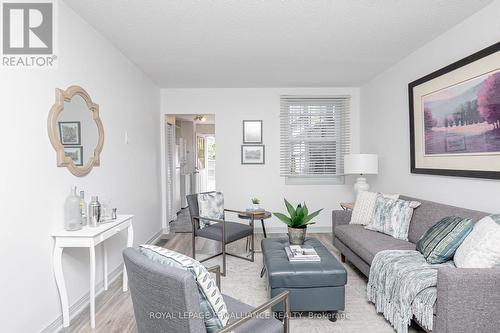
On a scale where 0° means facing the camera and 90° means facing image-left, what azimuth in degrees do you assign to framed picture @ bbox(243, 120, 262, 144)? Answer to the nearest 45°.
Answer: approximately 0°

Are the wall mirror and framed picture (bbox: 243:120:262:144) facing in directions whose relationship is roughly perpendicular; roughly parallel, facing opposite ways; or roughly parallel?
roughly perpendicular

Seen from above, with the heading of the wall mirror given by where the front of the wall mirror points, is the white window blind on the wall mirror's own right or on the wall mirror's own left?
on the wall mirror's own left

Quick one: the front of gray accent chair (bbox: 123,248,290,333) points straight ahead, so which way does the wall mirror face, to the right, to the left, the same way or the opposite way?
to the right

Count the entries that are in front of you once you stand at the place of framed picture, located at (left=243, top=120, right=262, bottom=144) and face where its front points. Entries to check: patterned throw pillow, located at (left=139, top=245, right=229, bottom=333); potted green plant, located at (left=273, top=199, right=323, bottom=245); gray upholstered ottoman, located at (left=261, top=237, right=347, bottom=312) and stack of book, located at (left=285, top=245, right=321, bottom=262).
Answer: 4

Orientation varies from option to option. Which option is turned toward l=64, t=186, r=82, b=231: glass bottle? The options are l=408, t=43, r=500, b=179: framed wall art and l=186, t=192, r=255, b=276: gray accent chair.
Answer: the framed wall art

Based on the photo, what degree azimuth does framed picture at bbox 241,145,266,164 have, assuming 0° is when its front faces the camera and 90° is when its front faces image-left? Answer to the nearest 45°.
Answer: approximately 0°

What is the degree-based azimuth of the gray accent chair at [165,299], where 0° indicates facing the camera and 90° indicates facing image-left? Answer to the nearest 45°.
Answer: approximately 225°

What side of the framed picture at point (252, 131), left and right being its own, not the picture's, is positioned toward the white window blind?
left

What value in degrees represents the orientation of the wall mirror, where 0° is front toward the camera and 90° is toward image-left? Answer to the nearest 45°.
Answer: approximately 315°

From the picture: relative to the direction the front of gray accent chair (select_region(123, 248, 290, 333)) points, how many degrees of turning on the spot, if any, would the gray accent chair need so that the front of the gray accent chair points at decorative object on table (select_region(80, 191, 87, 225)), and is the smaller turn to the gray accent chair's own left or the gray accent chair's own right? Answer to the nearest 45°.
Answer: approximately 90° to the gray accent chair's own left

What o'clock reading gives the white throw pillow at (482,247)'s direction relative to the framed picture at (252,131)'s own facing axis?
The white throw pillow is roughly at 11 o'clock from the framed picture.

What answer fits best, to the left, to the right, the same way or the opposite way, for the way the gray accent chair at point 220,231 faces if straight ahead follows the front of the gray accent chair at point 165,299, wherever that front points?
to the right

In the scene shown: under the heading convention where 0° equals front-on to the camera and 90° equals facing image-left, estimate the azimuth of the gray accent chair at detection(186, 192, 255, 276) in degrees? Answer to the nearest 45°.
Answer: approximately 315°

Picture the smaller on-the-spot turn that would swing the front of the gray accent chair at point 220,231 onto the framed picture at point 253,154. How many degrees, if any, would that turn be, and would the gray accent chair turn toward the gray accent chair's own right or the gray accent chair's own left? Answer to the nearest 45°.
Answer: approximately 90° to the gray accent chair's own left

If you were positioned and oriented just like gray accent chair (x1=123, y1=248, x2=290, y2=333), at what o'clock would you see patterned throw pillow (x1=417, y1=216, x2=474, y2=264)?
The patterned throw pillow is roughly at 1 o'clock from the gray accent chair.
